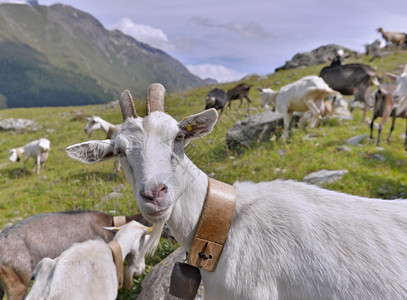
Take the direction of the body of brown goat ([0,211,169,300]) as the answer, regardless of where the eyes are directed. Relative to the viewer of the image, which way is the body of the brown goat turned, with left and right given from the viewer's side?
facing to the right of the viewer

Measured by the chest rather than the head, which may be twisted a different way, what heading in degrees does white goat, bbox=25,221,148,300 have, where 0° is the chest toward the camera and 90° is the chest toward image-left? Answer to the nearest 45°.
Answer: approximately 225°
